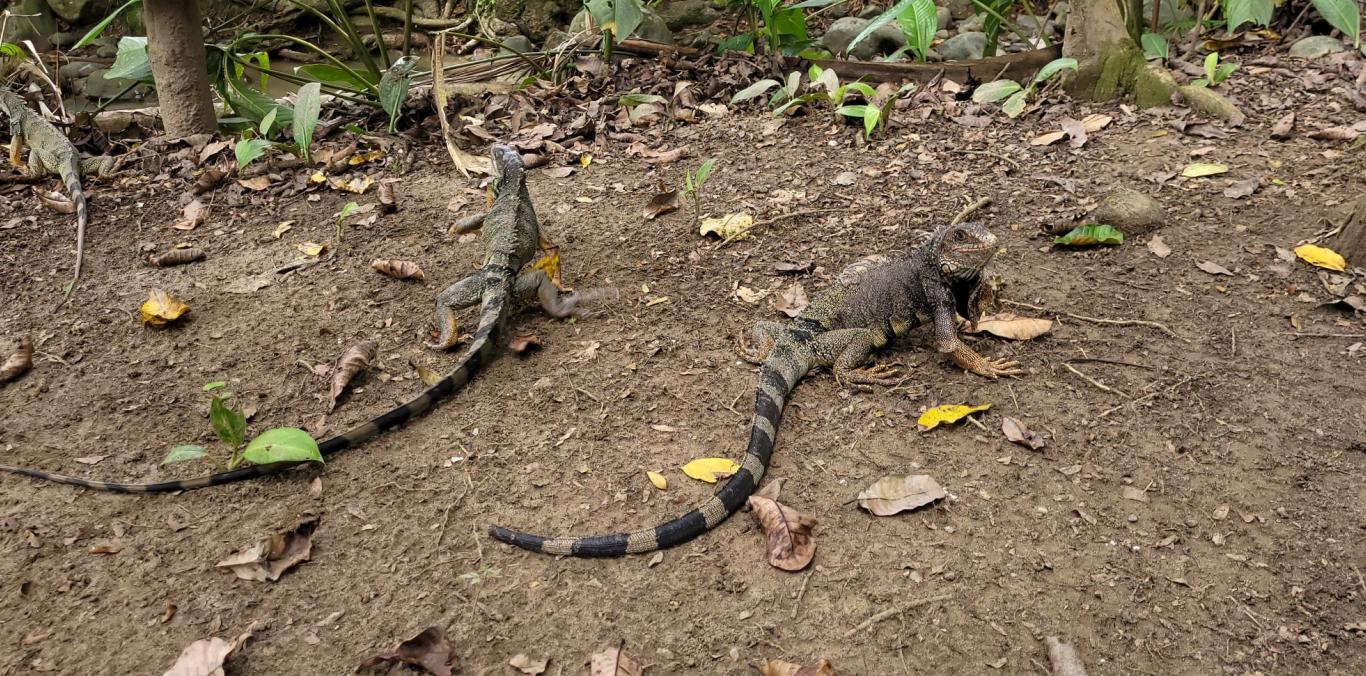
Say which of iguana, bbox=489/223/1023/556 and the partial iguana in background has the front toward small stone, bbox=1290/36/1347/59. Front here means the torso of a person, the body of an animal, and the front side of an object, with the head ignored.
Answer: the iguana

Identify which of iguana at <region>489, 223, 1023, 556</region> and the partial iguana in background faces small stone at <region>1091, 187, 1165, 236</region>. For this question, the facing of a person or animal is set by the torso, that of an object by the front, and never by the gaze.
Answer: the iguana

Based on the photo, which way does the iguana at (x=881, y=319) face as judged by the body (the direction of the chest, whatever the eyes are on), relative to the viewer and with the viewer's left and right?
facing away from the viewer and to the right of the viewer

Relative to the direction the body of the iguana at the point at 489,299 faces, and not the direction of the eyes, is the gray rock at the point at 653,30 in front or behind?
in front

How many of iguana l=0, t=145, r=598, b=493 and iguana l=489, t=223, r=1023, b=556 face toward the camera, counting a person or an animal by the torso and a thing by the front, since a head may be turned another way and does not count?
0

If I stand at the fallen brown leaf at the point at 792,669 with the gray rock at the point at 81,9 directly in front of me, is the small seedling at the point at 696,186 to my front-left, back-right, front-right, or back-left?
front-right

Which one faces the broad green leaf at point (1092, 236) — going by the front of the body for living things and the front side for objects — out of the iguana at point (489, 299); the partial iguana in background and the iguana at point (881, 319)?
the iguana at point (881, 319)

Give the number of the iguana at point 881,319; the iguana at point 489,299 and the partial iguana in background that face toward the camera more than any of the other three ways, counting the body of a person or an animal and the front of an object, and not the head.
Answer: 0

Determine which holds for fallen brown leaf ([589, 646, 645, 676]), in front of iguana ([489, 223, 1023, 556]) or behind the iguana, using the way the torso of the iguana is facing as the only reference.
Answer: behind

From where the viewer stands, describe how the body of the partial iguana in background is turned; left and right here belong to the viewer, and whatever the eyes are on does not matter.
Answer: facing away from the viewer and to the left of the viewer

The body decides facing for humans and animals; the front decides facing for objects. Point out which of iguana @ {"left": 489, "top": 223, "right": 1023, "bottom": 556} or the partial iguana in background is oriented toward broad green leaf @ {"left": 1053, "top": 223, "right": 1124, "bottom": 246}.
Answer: the iguana

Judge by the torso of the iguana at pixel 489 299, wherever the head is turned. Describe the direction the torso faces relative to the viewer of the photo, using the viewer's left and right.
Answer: facing away from the viewer

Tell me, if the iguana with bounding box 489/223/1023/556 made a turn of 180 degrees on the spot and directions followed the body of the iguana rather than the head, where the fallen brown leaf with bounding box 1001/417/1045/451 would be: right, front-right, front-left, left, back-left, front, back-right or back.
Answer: left
